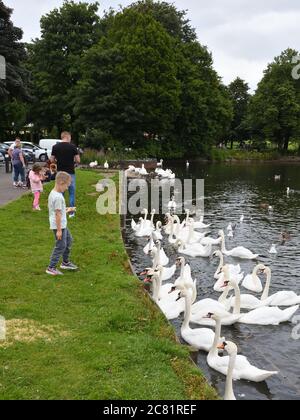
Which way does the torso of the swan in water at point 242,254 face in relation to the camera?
to the viewer's left

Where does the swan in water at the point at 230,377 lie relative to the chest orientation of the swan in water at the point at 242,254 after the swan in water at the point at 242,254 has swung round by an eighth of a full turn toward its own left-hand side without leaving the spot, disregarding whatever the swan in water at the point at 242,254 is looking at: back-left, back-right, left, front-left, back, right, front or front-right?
front-left

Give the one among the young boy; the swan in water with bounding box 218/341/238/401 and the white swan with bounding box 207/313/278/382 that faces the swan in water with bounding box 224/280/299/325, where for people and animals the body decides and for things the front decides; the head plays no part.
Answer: the young boy

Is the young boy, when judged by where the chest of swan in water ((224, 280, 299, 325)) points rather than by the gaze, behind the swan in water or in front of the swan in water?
in front

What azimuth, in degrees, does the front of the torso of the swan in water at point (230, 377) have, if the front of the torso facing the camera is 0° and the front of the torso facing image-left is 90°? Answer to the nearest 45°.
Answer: approximately 90°

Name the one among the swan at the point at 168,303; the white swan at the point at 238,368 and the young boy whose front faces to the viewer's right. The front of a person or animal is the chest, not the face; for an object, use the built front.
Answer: the young boy

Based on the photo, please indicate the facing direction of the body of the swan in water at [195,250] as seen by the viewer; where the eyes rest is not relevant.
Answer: to the viewer's left

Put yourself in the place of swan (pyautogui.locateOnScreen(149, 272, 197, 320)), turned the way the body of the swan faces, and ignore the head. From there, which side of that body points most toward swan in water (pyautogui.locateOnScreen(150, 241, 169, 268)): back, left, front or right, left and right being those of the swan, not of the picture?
right

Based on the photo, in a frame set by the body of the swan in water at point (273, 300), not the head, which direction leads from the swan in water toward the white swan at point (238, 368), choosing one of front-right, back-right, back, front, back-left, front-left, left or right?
left

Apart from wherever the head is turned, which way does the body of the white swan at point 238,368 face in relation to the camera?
to the viewer's left

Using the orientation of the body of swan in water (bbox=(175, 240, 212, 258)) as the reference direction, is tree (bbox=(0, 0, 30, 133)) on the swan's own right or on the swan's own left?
on the swan's own right

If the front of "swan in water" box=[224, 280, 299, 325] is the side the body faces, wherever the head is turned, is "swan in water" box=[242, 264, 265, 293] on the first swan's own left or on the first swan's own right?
on the first swan's own right

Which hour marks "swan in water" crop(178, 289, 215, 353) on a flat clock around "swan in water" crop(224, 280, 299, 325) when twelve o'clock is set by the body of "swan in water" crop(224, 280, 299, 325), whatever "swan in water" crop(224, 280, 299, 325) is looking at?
"swan in water" crop(178, 289, 215, 353) is roughly at 10 o'clock from "swan in water" crop(224, 280, 299, 325).

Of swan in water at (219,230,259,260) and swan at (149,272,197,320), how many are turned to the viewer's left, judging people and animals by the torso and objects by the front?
2

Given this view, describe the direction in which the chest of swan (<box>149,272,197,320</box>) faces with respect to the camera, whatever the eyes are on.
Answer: to the viewer's left
